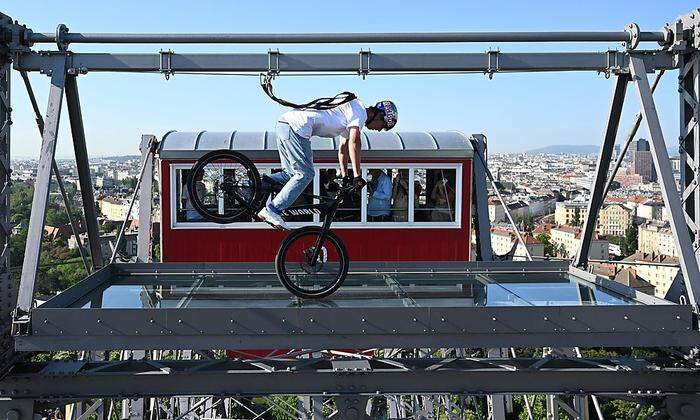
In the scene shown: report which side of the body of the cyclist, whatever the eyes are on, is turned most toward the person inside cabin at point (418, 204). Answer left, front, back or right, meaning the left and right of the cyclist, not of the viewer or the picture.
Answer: left

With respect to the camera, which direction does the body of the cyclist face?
to the viewer's right

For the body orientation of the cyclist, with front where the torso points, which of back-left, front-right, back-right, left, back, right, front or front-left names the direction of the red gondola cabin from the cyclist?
left

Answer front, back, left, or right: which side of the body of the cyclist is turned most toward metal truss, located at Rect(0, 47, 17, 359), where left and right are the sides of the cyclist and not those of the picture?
back

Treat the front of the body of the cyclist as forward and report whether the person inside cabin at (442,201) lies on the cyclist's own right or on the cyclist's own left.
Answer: on the cyclist's own left

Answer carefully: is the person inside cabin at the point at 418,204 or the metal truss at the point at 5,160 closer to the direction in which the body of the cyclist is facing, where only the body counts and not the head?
the person inside cabin

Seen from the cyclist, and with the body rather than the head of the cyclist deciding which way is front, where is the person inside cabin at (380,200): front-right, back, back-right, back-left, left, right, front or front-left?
left

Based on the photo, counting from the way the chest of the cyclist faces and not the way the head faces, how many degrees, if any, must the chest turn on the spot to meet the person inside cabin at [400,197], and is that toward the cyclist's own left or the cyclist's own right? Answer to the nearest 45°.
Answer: approximately 90° to the cyclist's own left
